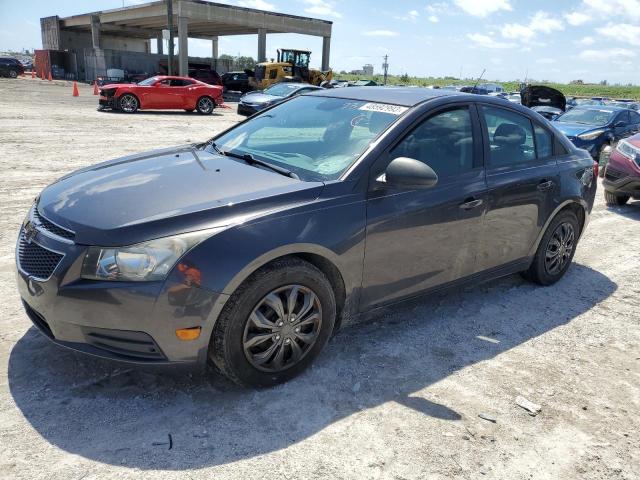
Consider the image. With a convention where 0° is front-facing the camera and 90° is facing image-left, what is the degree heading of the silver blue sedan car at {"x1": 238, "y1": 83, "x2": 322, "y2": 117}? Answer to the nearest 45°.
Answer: approximately 45°

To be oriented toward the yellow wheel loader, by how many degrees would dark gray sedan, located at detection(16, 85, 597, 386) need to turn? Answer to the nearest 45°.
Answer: approximately 135° to its right

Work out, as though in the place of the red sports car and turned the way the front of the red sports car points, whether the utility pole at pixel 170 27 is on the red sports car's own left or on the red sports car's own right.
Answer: on the red sports car's own right

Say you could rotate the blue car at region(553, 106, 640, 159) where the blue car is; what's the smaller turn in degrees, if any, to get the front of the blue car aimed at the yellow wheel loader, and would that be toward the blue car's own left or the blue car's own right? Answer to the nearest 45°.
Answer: approximately 90° to the blue car's own right

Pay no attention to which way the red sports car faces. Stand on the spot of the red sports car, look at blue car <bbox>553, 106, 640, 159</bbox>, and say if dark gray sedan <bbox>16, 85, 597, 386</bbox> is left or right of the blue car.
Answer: right

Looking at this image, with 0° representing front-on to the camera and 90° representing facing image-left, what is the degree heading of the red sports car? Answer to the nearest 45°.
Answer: approximately 90°

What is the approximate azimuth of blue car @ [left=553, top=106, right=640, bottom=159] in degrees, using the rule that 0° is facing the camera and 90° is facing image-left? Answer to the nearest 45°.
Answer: approximately 45°

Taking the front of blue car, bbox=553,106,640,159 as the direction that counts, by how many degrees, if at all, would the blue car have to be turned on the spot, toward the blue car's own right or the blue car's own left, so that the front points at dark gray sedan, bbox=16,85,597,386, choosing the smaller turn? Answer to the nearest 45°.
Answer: approximately 45° to the blue car's own left

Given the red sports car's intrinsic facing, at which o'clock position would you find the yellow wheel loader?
The yellow wheel loader is roughly at 4 o'clock from the red sports car.

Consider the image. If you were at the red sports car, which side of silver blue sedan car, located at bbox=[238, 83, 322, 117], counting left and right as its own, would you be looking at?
front

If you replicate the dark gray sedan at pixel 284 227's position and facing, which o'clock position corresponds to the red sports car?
The red sports car is roughly at 4 o'clock from the dark gray sedan.

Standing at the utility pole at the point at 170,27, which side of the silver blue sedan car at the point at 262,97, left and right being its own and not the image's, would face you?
right

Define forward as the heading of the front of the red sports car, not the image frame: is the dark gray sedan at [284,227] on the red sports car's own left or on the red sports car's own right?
on the red sports car's own left

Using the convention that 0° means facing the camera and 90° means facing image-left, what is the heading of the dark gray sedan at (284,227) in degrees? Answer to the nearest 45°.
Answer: approximately 45°
